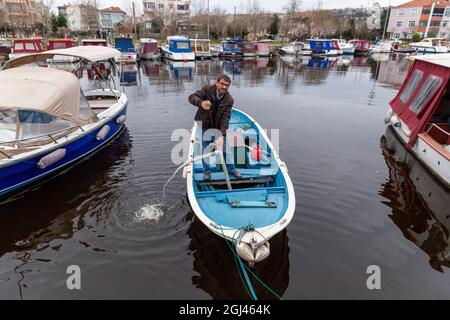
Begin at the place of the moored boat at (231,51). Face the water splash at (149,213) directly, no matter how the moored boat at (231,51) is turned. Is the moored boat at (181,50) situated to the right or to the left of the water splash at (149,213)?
right

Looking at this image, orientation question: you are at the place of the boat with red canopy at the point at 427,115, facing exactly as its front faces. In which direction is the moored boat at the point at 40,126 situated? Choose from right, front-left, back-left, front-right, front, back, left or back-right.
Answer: right

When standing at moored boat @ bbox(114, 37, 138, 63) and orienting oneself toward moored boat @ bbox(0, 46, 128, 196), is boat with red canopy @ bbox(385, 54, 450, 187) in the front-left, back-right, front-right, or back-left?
front-left

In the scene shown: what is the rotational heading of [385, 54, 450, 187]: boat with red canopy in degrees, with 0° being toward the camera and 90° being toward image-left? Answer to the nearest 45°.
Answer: approximately 315°

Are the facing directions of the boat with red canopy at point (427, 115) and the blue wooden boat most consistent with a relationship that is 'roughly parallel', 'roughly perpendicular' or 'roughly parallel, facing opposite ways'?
roughly parallel

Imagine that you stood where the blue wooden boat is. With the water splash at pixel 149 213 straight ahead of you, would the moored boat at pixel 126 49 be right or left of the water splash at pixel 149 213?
right

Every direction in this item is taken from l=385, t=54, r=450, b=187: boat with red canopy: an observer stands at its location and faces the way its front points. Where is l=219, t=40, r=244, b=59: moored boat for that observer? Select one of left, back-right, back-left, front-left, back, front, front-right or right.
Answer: back

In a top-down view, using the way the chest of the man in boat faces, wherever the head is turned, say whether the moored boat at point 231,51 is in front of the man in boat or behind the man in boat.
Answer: behind

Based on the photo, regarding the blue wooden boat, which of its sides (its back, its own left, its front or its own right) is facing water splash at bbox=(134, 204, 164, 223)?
right

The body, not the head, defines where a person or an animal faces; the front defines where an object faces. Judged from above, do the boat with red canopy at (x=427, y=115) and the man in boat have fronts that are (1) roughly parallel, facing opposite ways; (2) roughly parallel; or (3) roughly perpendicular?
roughly parallel

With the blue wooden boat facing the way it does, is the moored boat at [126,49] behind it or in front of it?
behind

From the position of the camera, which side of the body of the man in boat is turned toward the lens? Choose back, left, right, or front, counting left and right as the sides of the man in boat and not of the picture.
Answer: front
